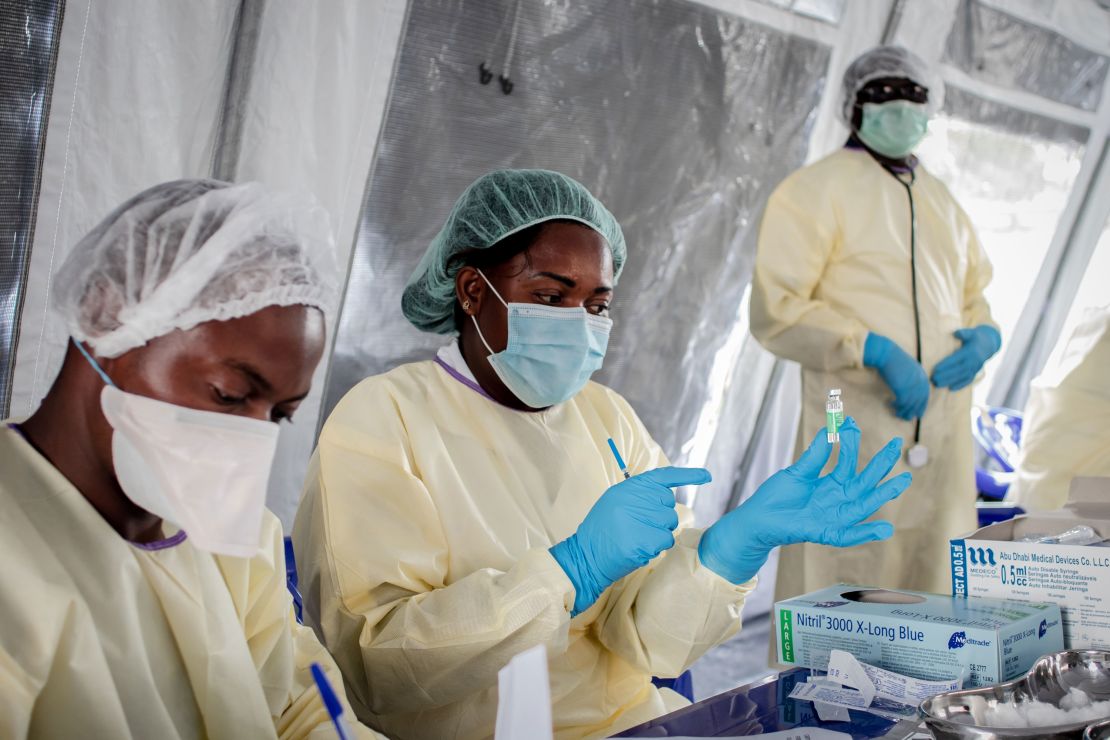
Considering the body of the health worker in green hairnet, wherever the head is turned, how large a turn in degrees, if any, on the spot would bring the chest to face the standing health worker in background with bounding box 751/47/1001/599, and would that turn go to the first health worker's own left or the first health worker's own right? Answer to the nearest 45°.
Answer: approximately 90° to the first health worker's own left

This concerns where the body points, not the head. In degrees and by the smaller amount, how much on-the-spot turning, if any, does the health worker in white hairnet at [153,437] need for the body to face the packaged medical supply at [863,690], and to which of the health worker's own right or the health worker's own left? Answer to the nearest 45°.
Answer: approximately 45° to the health worker's own left

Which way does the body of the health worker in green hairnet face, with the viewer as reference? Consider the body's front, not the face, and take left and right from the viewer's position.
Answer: facing the viewer and to the right of the viewer

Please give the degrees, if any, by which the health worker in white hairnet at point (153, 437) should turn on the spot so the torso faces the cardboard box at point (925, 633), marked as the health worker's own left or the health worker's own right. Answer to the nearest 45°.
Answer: approximately 45° to the health worker's own left

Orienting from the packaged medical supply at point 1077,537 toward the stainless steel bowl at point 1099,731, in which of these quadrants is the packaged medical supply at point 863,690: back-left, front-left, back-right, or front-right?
front-right

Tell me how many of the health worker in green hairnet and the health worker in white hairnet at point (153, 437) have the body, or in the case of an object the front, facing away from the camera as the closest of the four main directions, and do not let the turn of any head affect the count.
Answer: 0

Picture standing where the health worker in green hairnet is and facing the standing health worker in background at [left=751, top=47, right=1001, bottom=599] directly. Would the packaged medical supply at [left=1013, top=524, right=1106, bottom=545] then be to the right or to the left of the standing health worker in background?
right

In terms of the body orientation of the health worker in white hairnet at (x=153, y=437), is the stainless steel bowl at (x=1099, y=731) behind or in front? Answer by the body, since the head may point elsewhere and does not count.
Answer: in front

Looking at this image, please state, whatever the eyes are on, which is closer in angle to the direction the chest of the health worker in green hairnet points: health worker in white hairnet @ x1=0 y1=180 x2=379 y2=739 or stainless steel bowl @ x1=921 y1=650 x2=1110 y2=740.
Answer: the stainless steel bowl

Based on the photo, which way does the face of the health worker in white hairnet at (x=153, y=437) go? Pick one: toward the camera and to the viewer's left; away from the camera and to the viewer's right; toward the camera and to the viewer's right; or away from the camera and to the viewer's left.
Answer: toward the camera and to the viewer's right

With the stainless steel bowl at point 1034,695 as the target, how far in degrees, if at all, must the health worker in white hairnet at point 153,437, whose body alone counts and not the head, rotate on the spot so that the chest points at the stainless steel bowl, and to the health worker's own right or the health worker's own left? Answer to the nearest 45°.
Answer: approximately 45° to the health worker's own left

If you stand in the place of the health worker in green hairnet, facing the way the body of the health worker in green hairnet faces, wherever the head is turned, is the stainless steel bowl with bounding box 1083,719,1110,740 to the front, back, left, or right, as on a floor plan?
front

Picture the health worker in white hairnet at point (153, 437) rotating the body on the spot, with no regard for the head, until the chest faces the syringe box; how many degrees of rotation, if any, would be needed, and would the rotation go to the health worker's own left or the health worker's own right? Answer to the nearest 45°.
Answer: approximately 45° to the health worker's own left

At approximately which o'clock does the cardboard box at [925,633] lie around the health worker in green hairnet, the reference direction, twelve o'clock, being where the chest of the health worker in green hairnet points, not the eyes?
The cardboard box is roughly at 11 o'clock from the health worker in green hairnet.
